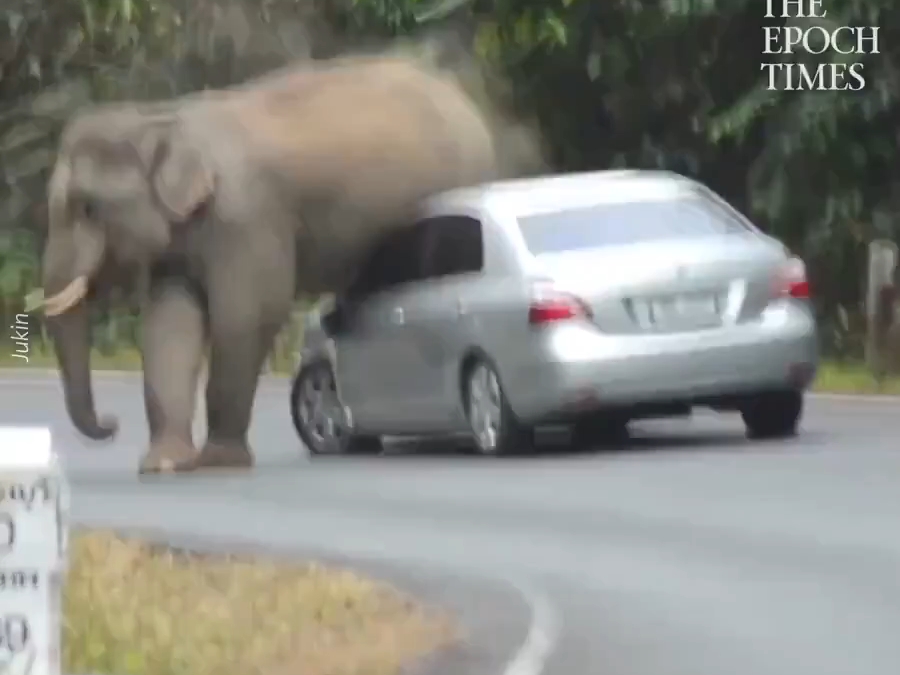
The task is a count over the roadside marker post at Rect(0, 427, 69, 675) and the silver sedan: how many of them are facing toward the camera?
1

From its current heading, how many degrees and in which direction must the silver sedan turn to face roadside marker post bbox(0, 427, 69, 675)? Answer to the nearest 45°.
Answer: approximately 135° to its left

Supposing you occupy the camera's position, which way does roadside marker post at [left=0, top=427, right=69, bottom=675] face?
facing the viewer

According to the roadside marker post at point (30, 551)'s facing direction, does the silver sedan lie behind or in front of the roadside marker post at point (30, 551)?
behind

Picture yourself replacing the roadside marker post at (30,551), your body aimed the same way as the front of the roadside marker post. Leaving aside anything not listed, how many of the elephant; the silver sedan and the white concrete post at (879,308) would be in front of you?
0

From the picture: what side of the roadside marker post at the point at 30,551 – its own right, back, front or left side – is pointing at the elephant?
back

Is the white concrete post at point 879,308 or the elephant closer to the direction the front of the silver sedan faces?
the elephant

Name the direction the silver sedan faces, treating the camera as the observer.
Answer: facing away from the viewer and to the left of the viewer

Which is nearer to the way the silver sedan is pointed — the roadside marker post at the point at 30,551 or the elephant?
the elephant

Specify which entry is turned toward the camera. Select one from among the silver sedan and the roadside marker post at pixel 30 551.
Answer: the roadside marker post

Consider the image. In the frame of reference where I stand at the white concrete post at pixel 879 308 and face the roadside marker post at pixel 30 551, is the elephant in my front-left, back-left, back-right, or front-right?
front-right
